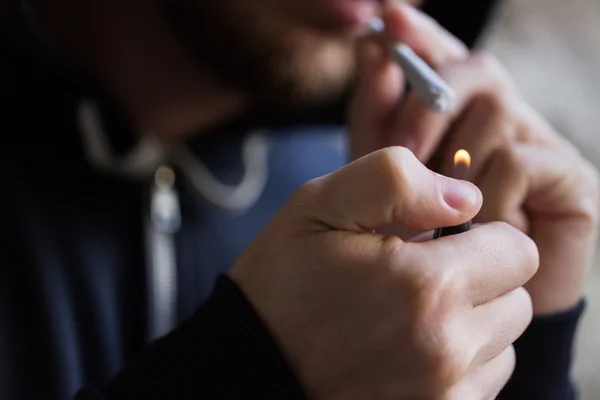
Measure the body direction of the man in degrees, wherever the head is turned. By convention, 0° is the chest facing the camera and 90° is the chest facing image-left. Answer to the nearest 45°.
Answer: approximately 315°
